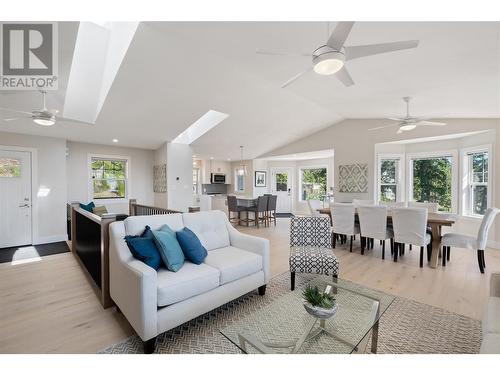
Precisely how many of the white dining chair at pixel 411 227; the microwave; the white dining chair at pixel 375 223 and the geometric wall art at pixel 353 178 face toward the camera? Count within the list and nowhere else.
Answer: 2

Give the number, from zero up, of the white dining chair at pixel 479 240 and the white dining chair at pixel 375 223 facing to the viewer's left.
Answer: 1

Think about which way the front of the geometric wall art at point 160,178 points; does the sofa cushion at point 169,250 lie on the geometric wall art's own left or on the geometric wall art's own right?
on the geometric wall art's own left

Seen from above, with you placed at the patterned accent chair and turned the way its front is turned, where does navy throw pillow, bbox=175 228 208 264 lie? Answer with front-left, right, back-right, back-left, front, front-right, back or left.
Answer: front-right

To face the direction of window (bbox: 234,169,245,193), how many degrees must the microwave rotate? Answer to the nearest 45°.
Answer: approximately 90° to its left

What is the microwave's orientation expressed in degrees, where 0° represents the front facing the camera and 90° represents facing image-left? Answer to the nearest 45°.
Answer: approximately 0°

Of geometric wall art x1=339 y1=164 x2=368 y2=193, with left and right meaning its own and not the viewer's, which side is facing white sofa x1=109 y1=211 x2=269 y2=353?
front

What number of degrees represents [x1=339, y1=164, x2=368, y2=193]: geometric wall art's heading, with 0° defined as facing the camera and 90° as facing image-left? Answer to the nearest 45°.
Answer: approximately 0°

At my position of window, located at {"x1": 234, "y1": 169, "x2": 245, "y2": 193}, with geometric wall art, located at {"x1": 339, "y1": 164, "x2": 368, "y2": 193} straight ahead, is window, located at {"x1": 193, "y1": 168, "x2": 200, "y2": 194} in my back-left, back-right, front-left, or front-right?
back-right

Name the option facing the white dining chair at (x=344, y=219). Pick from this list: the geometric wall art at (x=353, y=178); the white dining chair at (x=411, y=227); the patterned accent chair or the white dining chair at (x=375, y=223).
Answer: the geometric wall art

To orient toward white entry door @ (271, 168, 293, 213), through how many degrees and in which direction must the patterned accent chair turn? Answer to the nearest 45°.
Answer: approximately 180°

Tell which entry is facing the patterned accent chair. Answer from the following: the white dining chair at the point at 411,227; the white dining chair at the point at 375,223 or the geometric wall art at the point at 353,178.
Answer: the geometric wall art

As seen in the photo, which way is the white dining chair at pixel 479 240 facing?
to the viewer's left

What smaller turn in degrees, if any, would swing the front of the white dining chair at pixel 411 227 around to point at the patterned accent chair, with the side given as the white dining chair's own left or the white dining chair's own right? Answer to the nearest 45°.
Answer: approximately 180°
